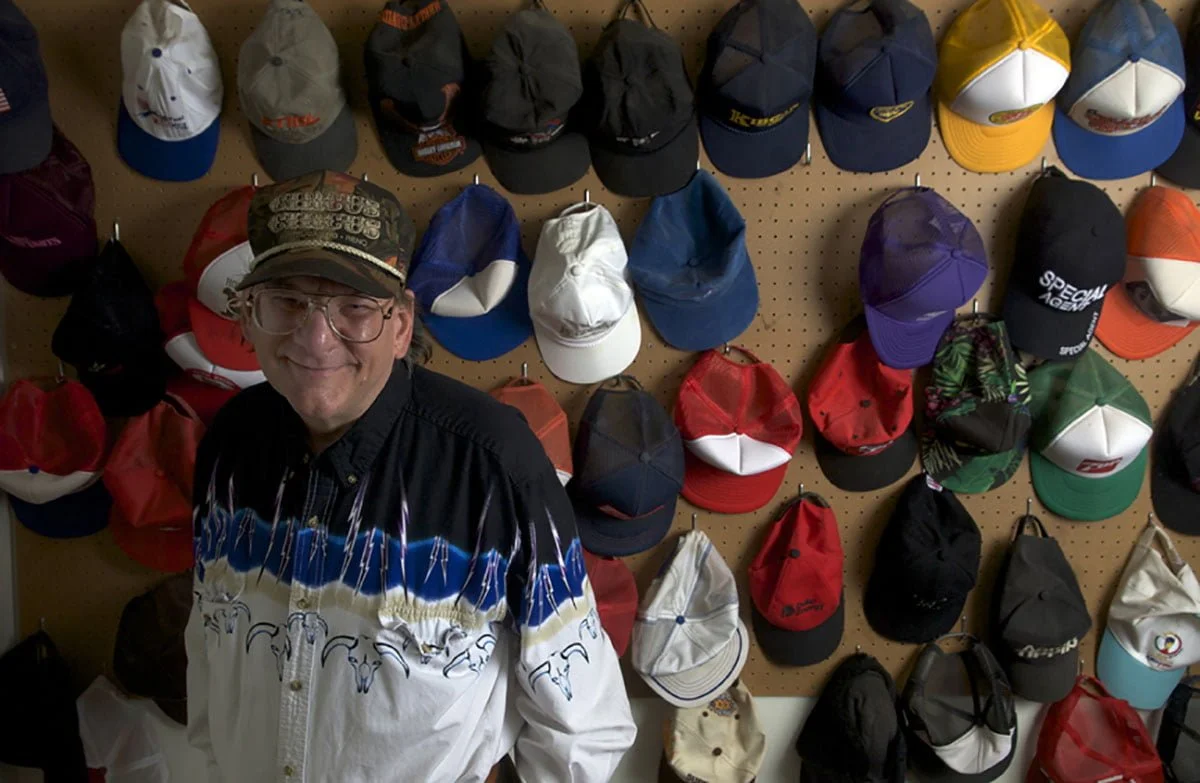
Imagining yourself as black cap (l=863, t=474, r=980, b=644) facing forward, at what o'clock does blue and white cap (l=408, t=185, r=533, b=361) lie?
The blue and white cap is roughly at 3 o'clock from the black cap.

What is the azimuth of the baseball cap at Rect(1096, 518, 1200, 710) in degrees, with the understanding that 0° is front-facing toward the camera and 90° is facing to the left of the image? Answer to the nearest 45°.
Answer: approximately 0°

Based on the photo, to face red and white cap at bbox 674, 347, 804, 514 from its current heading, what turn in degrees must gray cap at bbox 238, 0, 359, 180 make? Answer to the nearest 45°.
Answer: approximately 45° to its left

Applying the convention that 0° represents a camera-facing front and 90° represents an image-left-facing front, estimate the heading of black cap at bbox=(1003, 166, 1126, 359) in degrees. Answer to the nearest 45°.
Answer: approximately 0°

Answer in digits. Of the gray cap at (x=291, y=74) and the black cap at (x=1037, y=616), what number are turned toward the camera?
2
